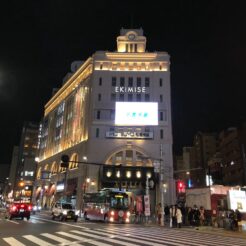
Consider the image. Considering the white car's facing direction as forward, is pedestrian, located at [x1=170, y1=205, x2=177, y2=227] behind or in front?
in front

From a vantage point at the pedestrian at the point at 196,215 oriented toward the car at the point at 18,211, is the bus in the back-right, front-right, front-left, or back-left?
front-right

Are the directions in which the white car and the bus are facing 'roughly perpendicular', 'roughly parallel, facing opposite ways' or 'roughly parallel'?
roughly parallel

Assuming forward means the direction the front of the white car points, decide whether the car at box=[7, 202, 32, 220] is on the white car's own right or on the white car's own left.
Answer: on the white car's own right

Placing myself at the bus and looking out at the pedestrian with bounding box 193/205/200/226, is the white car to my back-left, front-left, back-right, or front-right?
back-right
